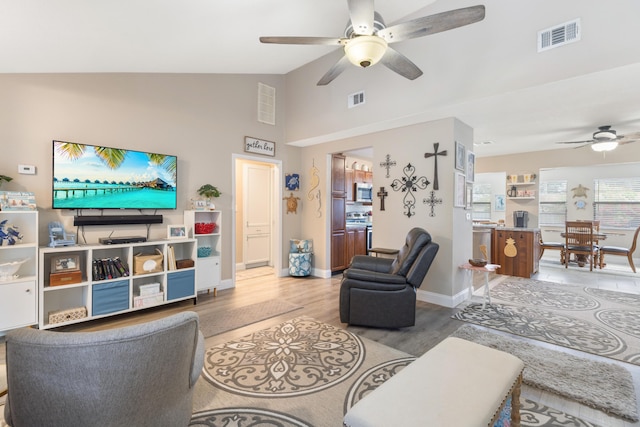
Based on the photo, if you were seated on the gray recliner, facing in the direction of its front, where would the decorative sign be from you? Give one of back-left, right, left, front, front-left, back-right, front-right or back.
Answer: front-right

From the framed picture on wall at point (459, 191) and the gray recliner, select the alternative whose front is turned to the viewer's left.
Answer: the gray recliner

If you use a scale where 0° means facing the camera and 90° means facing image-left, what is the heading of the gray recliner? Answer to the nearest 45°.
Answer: approximately 90°

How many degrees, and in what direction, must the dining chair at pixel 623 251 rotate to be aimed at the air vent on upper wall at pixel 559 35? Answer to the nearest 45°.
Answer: approximately 90° to its left

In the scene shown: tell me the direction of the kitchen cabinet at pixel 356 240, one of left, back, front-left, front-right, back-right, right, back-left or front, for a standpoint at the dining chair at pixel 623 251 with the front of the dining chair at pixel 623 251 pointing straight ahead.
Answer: front-left

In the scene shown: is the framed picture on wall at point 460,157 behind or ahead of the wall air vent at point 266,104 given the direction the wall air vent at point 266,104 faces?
ahead

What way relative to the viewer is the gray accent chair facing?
away from the camera

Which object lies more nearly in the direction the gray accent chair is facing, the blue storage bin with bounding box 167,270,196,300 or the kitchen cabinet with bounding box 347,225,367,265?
the blue storage bin

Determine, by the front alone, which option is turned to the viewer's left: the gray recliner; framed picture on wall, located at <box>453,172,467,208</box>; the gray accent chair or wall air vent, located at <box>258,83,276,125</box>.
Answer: the gray recliner

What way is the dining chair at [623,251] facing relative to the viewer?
to the viewer's left

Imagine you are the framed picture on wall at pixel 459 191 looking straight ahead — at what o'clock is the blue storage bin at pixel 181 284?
The blue storage bin is roughly at 5 o'clock from the framed picture on wall.

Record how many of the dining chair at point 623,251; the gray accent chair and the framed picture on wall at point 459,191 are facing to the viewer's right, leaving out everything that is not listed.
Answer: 1

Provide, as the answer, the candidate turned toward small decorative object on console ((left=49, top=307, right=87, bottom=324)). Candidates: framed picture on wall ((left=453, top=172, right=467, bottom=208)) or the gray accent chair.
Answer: the gray accent chair
